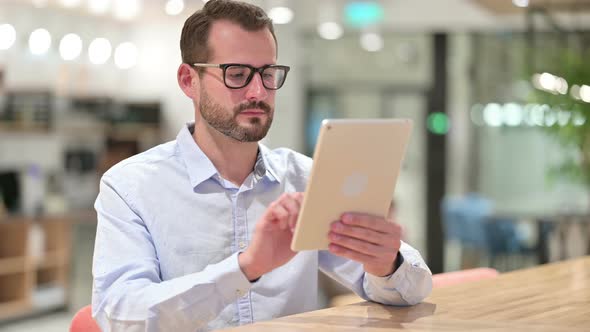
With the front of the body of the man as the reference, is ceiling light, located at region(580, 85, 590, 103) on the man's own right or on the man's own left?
on the man's own left

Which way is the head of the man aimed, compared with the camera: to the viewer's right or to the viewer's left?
to the viewer's right

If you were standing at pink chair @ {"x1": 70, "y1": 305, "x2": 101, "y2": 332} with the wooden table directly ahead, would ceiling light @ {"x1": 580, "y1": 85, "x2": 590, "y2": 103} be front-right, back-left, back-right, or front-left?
front-left

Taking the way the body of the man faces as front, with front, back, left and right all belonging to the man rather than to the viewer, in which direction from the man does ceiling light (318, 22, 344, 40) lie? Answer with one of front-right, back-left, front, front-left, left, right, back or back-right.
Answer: back-left

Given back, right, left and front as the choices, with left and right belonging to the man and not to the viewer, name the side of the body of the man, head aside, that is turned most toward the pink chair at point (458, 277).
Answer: left

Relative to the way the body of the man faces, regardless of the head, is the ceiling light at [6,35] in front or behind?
behind

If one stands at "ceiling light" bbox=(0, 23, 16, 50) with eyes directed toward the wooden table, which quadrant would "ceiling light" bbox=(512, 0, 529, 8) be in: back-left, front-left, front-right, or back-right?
front-left

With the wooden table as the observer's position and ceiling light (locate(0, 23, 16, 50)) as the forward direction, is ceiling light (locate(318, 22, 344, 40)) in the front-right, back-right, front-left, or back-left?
front-right

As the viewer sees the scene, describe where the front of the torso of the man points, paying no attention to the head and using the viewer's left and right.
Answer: facing the viewer and to the right of the viewer

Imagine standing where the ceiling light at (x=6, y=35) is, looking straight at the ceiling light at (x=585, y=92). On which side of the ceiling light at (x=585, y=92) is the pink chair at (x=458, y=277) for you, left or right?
right

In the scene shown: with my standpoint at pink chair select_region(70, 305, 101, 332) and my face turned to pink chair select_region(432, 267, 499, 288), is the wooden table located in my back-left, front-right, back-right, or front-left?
front-right

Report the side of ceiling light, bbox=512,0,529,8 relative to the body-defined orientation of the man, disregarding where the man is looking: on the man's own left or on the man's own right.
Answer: on the man's own left
